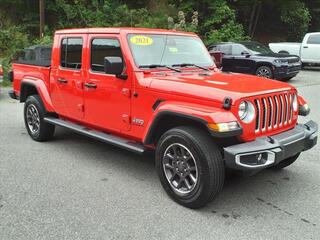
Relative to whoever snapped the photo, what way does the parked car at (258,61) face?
facing the viewer and to the right of the viewer

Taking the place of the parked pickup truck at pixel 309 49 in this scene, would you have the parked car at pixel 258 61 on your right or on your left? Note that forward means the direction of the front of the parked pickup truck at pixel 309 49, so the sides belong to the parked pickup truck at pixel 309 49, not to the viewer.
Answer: on your right

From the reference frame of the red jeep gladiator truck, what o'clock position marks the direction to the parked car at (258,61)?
The parked car is roughly at 8 o'clock from the red jeep gladiator truck.

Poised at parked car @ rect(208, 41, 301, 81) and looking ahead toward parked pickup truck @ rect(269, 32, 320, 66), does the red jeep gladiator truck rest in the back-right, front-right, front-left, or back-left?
back-right

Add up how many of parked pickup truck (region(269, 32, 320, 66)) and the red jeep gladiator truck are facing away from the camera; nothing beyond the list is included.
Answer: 0

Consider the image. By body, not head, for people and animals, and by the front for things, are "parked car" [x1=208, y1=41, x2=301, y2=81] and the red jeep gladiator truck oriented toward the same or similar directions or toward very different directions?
same or similar directions

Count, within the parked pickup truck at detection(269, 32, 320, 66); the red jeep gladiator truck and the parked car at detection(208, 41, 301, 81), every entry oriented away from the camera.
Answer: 0

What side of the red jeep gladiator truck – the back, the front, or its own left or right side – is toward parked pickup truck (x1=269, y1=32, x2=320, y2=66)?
left

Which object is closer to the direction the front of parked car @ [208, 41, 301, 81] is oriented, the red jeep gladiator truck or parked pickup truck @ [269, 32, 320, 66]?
the red jeep gladiator truck

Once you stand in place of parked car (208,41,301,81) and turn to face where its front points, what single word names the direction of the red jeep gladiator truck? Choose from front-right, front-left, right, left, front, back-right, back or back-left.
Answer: front-right

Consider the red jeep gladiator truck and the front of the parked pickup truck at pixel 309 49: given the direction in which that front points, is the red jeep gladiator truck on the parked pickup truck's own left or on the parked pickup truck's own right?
on the parked pickup truck's own right

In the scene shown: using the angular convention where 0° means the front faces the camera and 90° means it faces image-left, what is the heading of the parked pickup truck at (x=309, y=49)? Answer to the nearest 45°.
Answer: approximately 270°
